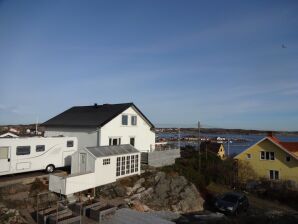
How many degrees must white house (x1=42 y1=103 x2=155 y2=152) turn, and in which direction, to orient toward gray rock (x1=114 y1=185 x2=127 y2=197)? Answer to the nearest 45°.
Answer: approximately 45° to its right

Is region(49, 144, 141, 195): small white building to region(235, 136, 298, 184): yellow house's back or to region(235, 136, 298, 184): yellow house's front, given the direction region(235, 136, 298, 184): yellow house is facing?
to the front

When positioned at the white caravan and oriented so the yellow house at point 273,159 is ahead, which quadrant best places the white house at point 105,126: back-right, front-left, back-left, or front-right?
front-left

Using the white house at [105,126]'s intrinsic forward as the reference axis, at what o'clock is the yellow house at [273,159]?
The yellow house is roughly at 10 o'clock from the white house.

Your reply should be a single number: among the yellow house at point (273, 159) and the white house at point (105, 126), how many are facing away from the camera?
0

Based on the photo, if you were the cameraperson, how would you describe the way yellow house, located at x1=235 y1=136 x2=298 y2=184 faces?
facing the viewer and to the left of the viewer

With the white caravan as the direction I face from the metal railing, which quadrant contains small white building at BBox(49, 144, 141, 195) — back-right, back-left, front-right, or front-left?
front-left
